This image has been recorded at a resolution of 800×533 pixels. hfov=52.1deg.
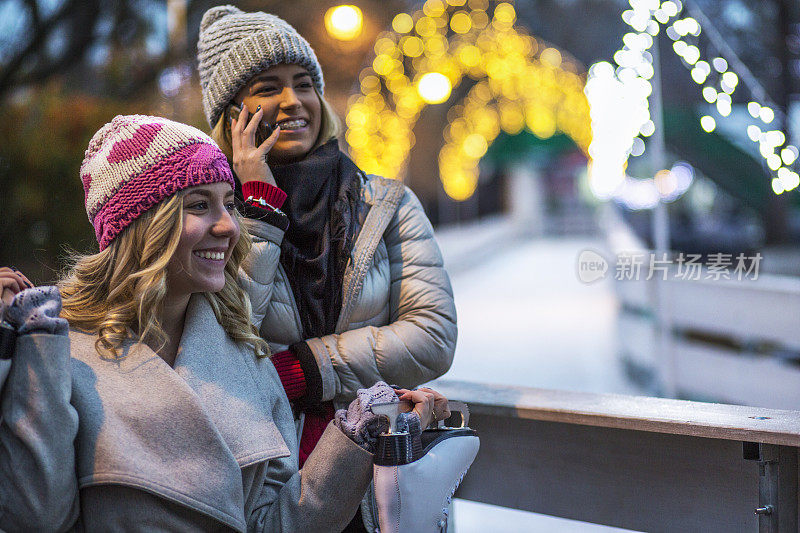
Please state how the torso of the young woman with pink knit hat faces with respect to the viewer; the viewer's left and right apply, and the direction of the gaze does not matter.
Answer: facing the viewer and to the right of the viewer

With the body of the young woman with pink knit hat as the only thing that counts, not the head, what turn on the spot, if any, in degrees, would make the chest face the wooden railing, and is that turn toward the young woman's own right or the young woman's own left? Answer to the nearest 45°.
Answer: approximately 45° to the young woman's own left
